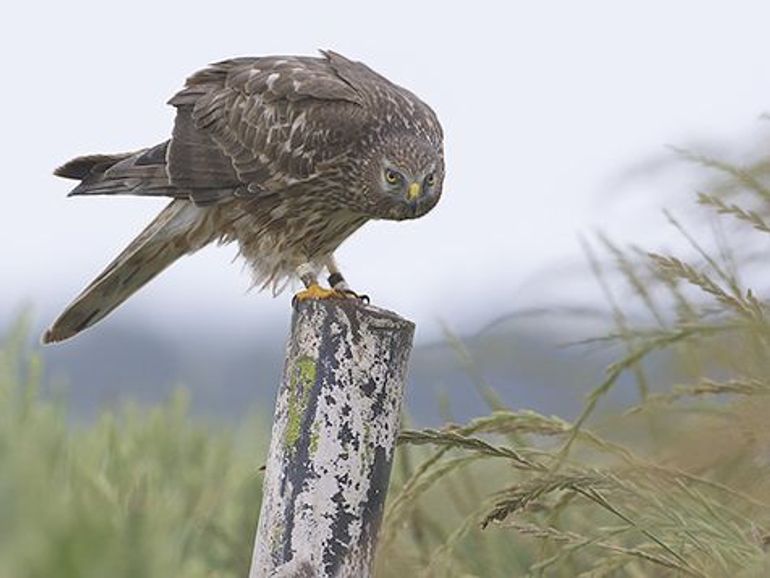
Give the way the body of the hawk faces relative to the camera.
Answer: to the viewer's right
